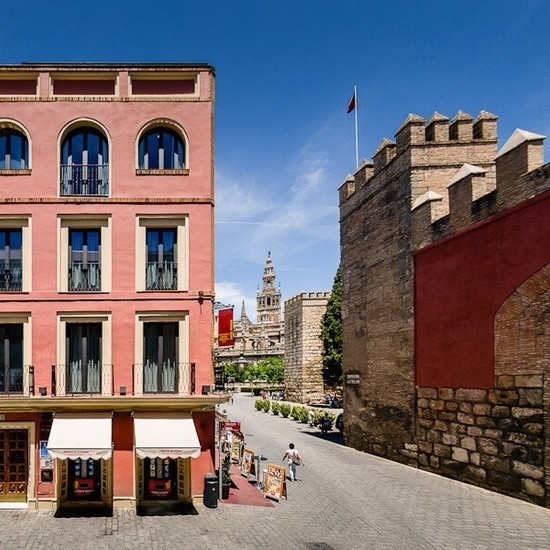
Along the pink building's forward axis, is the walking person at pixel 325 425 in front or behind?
behind

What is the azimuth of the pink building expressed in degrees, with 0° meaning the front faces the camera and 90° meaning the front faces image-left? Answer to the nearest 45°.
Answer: approximately 0°

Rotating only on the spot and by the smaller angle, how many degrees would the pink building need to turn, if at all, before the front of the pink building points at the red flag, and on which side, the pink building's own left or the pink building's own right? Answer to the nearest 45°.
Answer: approximately 135° to the pink building's own left

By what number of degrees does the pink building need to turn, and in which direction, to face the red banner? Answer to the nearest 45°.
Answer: approximately 135° to its left
